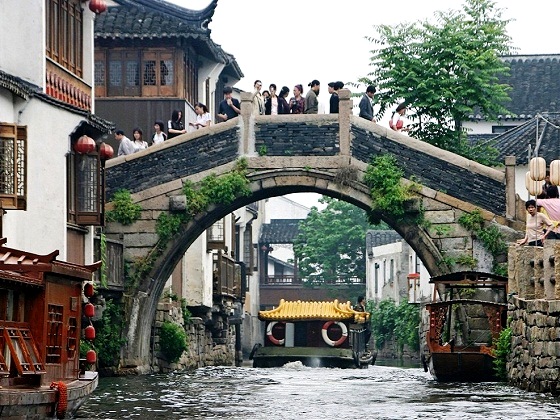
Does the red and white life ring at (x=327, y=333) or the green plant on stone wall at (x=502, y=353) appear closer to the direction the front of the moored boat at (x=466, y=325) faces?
the green plant on stone wall

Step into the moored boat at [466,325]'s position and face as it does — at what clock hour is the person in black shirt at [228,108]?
The person in black shirt is roughly at 4 o'clock from the moored boat.

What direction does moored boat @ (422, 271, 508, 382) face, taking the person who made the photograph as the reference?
facing the viewer

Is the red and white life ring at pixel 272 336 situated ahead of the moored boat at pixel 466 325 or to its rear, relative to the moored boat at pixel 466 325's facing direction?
to the rear

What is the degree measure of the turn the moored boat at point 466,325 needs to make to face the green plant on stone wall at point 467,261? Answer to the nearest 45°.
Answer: approximately 180°

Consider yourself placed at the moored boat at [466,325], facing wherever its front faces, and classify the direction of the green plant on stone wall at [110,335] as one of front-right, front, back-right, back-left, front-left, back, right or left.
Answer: right

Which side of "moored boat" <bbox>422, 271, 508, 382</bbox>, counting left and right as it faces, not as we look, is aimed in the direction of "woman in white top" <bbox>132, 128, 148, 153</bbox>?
right
